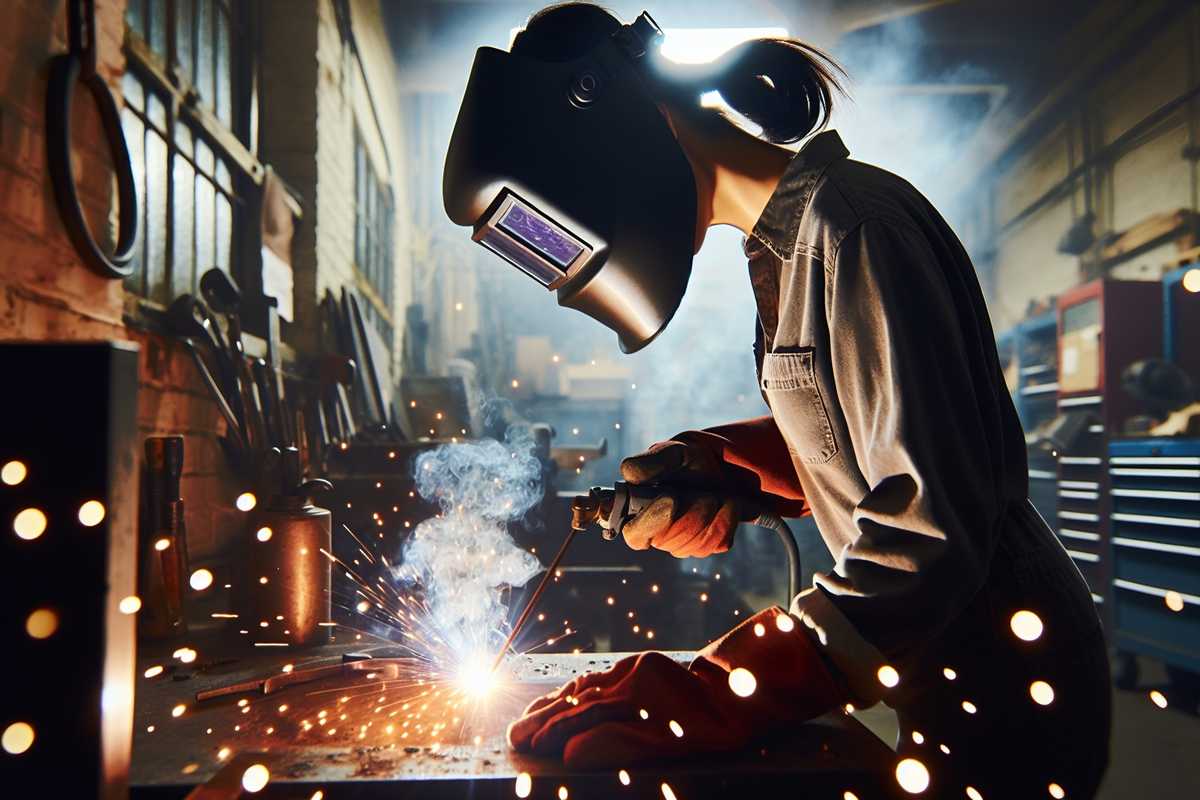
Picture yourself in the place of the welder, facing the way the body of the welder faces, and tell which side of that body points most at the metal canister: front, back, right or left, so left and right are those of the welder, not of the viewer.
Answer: front

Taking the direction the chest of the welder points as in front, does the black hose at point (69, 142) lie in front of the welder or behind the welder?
in front

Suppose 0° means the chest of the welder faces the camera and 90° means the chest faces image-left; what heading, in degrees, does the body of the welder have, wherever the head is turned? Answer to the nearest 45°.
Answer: approximately 90°

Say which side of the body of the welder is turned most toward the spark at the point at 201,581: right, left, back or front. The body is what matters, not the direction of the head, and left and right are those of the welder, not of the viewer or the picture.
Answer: front

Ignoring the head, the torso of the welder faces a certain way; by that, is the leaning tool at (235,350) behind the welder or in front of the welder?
in front

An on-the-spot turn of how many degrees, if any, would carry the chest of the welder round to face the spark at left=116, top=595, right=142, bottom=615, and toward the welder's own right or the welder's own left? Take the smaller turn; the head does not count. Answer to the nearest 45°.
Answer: approximately 45° to the welder's own left
